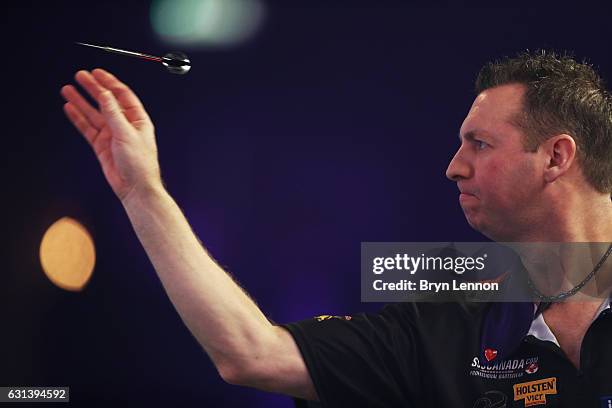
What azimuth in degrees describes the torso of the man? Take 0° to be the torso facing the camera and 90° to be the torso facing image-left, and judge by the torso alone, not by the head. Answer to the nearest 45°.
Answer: approximately 45°

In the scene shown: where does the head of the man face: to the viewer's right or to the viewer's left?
to the viewer's left
